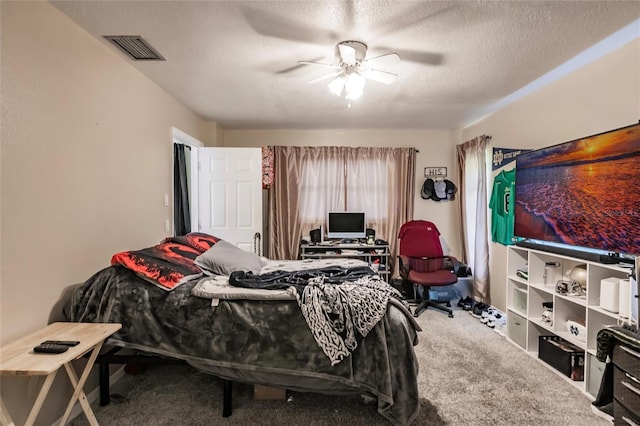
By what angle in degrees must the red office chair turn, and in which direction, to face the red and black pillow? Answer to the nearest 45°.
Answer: approximately 90° to its right

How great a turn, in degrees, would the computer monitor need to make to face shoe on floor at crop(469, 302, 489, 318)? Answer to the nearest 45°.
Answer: approximately 45° to its left

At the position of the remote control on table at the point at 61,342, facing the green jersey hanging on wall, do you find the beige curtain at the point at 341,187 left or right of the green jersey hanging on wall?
left

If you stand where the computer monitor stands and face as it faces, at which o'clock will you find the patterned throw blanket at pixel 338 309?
The patterned throw blanket is roughly at 12 o'clock from the computer monitor.

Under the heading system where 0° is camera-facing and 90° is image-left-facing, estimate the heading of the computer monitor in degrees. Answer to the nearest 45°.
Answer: approximately 0°

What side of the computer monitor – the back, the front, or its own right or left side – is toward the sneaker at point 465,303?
left

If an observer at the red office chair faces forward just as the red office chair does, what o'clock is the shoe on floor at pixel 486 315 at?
The shoe on floor is roughly at 11 o'clock from the red office chair.

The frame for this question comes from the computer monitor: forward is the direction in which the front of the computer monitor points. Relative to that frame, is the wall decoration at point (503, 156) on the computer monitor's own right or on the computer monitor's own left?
on the computer monitor's own left

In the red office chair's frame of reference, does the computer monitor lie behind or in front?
behind
